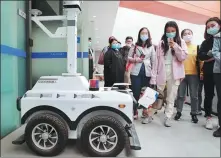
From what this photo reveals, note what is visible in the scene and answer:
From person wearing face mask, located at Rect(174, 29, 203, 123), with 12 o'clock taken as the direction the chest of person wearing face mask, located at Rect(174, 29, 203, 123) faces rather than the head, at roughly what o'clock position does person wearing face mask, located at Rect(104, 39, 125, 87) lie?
person wearing face mask, located at Rect(104, 39, 125, 87) is roughly at 3 o'clock from person wearing face mask, located at Rect(174, 29, 203, 123).

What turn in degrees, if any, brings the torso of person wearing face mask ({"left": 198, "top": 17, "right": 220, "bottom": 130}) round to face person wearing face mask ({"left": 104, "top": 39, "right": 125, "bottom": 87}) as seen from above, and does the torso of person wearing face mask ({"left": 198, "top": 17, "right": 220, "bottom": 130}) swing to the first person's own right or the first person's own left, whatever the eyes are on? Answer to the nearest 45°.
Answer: approximately 90° to the first person's own right

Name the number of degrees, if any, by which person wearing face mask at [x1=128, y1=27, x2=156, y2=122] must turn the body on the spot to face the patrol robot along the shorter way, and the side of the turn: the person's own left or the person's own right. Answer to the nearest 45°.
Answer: approximately 45° to the person's own right

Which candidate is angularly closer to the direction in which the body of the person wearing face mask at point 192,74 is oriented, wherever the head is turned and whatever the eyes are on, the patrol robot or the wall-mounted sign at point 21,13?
the patrol robot

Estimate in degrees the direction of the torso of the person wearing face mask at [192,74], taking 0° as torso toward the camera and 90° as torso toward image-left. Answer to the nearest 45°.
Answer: approximately 0°
